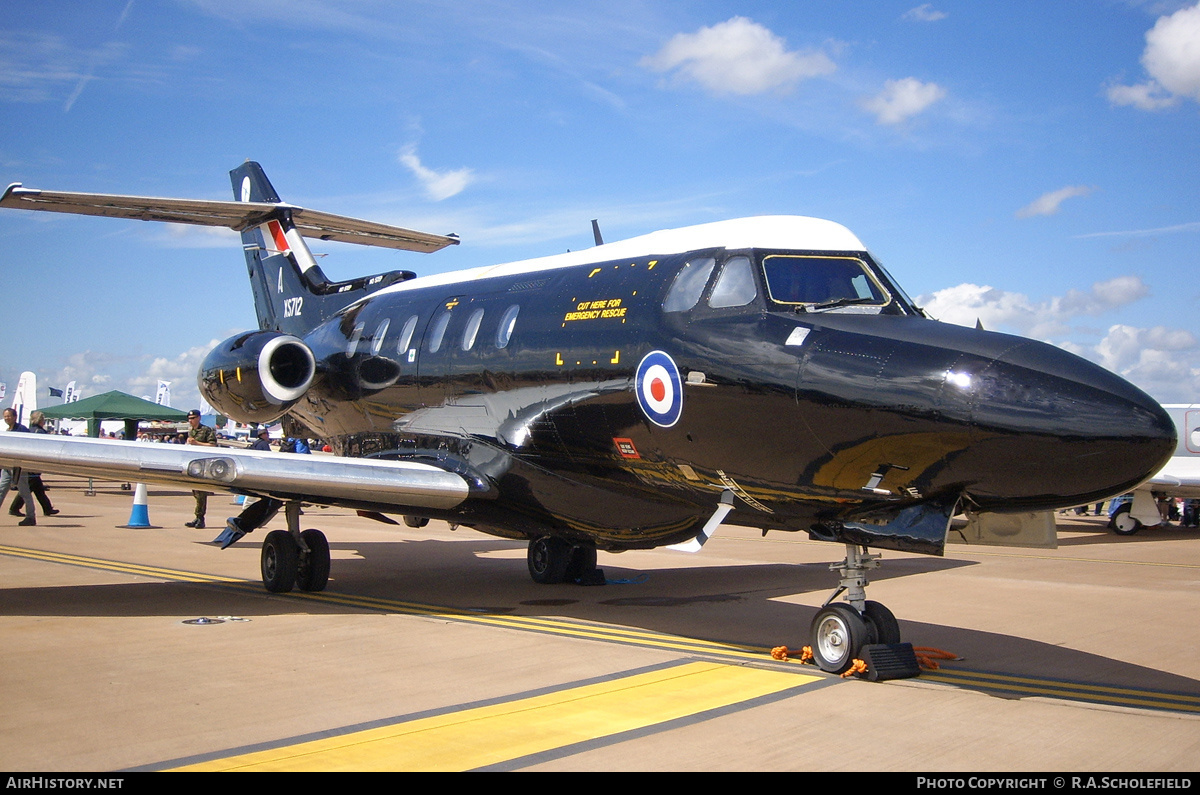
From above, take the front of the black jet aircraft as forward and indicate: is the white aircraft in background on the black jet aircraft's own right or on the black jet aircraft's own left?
on the black jet aircraft's own left

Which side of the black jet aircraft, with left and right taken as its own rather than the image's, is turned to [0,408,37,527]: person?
back

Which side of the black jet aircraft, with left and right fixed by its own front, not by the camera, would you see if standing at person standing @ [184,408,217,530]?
back

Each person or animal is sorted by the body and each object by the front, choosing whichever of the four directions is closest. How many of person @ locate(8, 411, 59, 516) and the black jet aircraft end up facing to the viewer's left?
0

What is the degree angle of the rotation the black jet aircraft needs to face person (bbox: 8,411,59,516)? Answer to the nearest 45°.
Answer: approximately 180°

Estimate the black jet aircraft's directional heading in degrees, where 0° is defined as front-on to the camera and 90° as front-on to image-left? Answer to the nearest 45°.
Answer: approximately 315°

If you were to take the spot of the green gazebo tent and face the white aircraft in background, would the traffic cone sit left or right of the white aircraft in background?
right

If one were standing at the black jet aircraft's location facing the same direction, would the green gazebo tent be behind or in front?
behind

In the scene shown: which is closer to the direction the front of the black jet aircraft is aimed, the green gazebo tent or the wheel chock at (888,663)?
the wheel chock
